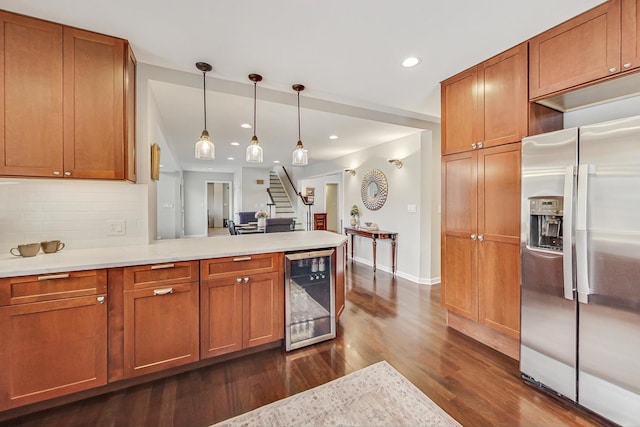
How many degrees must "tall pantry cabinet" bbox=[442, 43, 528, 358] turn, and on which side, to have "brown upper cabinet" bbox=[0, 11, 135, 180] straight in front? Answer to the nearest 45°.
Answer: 0° — it already faces it

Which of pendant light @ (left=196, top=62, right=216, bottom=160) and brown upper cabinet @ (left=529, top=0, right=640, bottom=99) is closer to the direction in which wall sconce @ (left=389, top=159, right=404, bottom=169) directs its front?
the pendant light

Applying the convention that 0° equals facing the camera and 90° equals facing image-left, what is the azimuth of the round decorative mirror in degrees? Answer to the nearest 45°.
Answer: approximately 45°

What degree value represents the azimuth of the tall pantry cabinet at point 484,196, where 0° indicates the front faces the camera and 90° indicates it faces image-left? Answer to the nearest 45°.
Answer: approximately 45°
